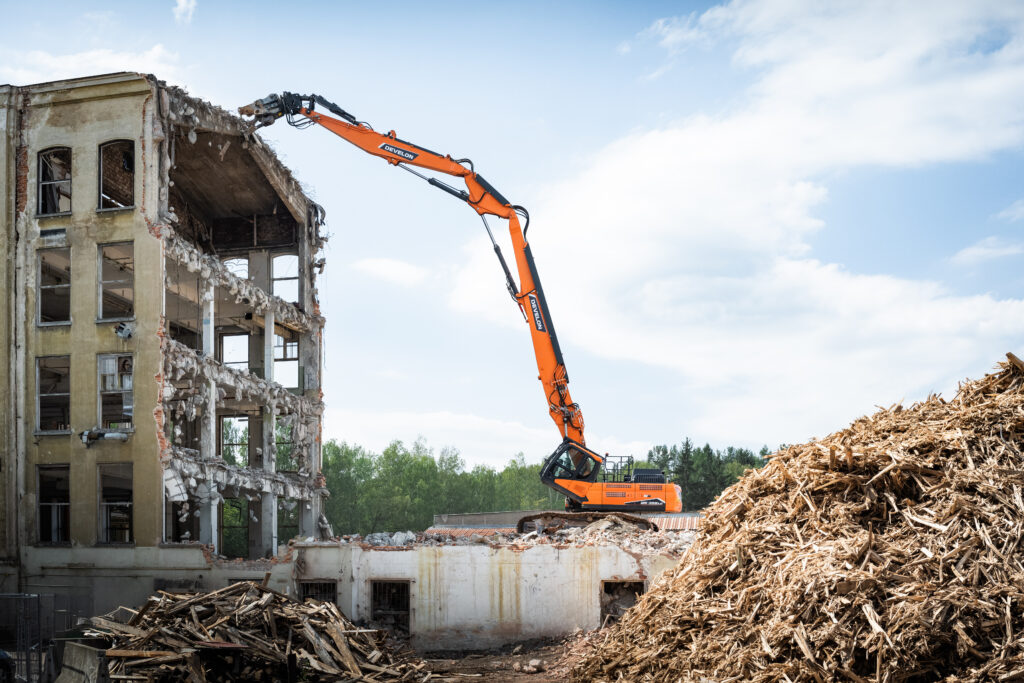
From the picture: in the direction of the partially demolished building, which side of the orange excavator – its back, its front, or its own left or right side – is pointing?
front

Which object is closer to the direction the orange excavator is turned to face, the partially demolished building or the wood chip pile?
the partially demolished building

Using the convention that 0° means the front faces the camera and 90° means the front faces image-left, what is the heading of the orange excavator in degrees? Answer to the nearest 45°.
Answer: approximately 90°

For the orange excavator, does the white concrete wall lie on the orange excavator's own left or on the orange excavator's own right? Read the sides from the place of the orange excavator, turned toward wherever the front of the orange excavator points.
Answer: on the orange excavator's own left

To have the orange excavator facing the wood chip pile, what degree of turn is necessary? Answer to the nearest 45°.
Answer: approximately 90° to its left

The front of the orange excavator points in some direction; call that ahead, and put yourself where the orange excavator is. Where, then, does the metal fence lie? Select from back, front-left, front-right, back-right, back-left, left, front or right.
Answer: front-left

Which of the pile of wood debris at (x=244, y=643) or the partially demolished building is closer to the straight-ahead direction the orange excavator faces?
the partially demolished building
